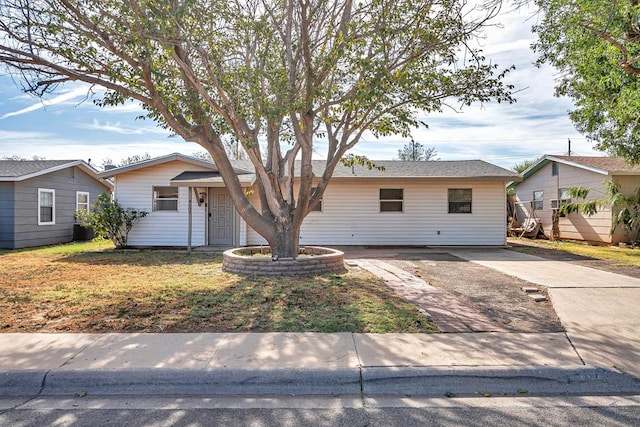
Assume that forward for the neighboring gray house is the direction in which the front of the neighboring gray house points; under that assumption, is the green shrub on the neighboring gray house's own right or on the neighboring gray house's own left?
on the neighboring gray house's own left

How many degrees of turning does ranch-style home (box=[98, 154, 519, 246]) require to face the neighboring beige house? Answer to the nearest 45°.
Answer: approximately 90° to its left

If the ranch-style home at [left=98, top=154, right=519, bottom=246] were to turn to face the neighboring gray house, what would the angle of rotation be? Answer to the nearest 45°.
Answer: approximately 90° to its right

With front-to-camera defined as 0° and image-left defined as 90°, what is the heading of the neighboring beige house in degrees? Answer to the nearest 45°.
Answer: approximately 315°

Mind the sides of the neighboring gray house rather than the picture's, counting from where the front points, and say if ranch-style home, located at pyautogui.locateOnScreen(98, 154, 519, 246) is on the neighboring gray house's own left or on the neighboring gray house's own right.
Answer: on the neighboring gray house's own left

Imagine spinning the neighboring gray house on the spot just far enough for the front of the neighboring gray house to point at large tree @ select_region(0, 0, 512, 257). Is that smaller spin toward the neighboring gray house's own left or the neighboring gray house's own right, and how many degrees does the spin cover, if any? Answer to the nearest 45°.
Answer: approximately 45° to the neighboring gray house's own left

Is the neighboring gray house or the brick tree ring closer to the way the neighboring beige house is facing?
the brick tree ring

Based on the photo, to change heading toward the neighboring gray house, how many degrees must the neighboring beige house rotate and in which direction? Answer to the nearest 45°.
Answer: approximately 90° to its right

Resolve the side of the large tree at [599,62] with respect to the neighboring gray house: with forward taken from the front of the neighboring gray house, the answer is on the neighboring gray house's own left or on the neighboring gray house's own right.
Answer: on the neighboring gray house's own left

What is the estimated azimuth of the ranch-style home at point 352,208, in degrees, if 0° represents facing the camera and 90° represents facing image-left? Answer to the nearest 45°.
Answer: approximately 0°

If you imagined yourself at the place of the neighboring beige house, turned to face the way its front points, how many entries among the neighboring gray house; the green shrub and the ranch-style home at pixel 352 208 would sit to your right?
3

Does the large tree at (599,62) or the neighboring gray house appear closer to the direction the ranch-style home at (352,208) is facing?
the large tree
